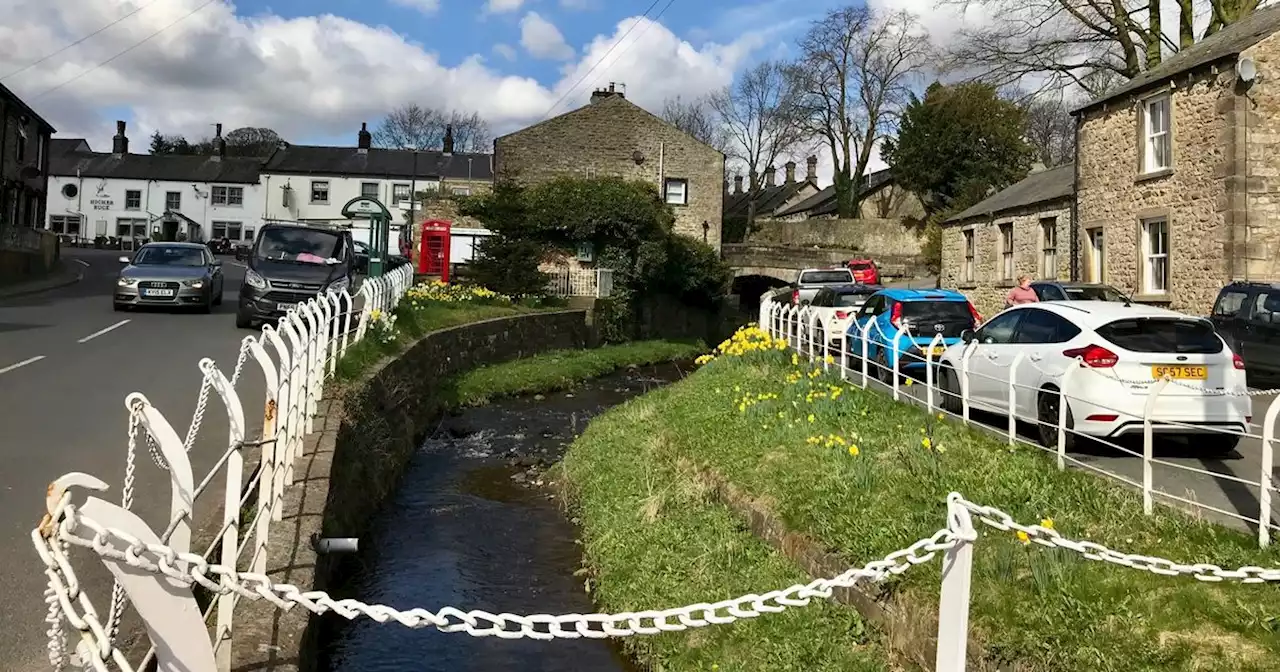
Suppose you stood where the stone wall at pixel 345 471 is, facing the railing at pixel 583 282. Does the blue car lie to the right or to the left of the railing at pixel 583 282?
right

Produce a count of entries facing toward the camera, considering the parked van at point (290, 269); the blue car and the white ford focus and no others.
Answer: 1

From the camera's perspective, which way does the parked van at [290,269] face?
toward the camera

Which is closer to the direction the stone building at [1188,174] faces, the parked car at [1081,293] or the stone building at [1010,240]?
the parked car

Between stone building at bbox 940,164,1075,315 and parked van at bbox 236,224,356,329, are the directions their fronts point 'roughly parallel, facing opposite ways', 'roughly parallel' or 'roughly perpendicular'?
roughly perpendicular

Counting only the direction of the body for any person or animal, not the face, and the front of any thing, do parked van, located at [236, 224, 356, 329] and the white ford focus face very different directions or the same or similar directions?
very different directions

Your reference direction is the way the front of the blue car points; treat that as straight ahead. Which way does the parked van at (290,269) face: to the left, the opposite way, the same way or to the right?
the opposite way

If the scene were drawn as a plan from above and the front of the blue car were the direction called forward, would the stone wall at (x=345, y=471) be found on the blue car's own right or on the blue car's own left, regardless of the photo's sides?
on the blue car's own left

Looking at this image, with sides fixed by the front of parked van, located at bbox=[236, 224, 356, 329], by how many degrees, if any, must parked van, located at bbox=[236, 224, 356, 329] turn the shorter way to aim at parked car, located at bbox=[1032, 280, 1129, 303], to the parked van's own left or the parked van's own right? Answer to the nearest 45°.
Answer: approximately 90° to the parked van's own left

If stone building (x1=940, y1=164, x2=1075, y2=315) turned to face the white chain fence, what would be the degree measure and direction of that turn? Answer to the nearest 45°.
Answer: approximately 45° to its left

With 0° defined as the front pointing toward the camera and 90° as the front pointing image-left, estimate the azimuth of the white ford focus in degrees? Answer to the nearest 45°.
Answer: approximately 135°

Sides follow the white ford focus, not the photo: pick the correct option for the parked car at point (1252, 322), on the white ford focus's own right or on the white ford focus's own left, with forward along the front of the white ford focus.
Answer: on the white ford focus's own right

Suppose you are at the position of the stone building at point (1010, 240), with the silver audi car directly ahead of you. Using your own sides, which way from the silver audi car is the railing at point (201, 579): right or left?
left

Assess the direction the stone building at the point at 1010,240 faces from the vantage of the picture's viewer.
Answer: facing the viewer and to the left of the viewer

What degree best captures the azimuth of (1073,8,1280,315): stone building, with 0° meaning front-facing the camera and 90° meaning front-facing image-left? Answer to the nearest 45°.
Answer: approximately 45°

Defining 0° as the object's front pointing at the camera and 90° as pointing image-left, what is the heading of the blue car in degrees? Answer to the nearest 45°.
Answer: approximately 135°

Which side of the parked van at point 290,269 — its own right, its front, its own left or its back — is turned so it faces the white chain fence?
front

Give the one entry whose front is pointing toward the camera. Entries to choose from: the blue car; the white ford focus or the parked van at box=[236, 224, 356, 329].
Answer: the parked van
